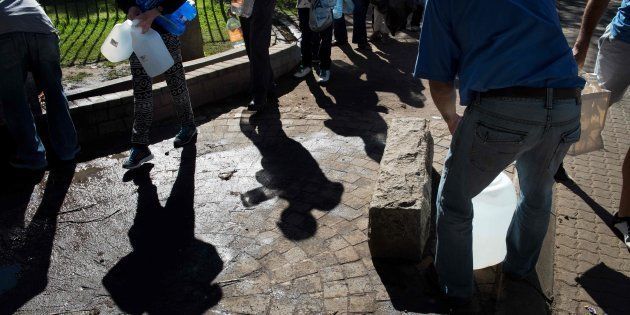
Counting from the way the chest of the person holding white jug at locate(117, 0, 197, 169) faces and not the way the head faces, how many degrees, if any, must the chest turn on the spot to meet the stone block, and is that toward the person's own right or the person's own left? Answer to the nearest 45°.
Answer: approximately 90° to the person's own left

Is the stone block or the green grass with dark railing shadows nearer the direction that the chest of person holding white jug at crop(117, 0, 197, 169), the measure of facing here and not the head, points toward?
the stone block

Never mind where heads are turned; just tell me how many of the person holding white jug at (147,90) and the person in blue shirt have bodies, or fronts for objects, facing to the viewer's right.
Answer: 0

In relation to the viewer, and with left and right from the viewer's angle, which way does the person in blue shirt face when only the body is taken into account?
facing away from the viewer and to the left of the viewer

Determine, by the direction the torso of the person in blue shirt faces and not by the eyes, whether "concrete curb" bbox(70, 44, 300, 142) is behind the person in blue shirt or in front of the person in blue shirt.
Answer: in front

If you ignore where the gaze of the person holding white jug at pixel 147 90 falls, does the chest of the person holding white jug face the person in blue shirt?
no

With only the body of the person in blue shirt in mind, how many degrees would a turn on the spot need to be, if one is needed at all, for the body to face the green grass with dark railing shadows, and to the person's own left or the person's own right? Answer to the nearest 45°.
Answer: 0° — they already face it

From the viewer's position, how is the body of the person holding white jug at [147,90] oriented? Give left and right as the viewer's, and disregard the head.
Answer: facing the viewer and to the left of the viewer

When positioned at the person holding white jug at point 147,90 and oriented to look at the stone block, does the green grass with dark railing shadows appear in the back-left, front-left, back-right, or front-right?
back-left

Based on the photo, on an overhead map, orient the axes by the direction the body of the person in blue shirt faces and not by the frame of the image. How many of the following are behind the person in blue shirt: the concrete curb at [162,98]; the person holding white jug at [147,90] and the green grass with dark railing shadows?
0

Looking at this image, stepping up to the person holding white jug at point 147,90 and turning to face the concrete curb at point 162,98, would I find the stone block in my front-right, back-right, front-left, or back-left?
back-right

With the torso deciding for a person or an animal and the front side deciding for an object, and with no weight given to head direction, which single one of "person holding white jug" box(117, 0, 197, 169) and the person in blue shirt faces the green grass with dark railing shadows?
the person in blue shirt

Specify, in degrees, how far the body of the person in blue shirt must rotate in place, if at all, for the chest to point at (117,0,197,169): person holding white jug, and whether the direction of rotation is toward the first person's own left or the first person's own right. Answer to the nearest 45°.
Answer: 0° — they already face them
